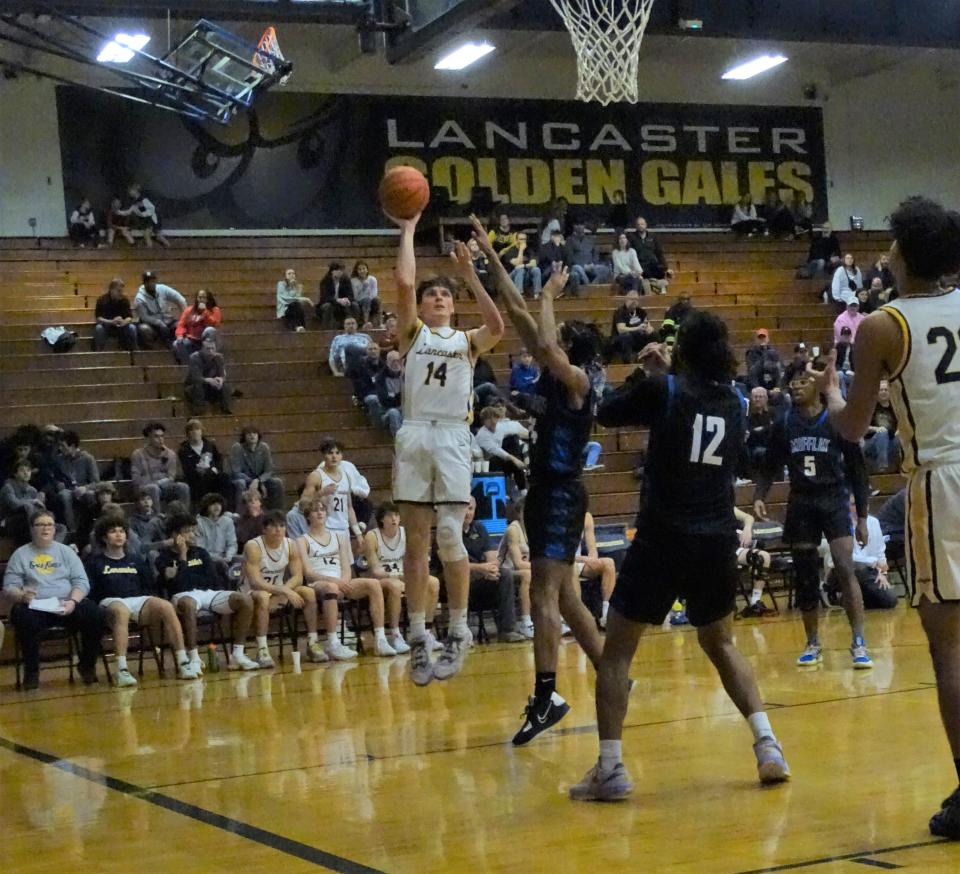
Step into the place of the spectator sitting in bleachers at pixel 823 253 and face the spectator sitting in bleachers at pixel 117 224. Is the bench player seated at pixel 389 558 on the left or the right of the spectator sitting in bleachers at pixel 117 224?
left

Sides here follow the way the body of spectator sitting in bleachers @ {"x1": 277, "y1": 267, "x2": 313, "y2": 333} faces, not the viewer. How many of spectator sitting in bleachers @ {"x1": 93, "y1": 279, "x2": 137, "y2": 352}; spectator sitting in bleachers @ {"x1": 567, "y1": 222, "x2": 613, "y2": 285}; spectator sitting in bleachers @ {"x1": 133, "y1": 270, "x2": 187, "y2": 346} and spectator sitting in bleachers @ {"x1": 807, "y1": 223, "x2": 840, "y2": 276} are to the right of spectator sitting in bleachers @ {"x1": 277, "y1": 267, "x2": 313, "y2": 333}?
2

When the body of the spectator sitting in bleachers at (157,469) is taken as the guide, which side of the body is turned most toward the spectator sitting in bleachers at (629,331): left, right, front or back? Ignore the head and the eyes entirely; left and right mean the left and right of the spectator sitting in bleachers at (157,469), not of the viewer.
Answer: left

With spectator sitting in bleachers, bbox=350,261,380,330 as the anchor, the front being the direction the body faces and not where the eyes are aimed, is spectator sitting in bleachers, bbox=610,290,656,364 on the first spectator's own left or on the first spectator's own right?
on the first spectator's own left

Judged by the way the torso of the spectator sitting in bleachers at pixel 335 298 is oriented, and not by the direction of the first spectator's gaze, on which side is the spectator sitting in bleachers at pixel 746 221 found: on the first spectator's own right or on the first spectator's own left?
on the first spectator's own left

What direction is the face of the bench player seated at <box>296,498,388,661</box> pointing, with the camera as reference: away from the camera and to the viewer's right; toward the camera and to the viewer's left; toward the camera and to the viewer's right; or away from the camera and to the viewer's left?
toward the camera and to the viewer's right

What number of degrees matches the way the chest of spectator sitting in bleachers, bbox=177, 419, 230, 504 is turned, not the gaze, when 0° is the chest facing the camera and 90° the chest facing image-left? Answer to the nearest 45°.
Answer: approximately 0°

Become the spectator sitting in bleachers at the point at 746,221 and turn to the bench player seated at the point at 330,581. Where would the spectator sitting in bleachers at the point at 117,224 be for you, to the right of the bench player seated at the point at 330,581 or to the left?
right

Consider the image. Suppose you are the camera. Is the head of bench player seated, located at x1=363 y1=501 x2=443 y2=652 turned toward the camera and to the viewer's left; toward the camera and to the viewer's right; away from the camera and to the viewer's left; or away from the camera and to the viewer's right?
toward the camera and to the viewer's right
